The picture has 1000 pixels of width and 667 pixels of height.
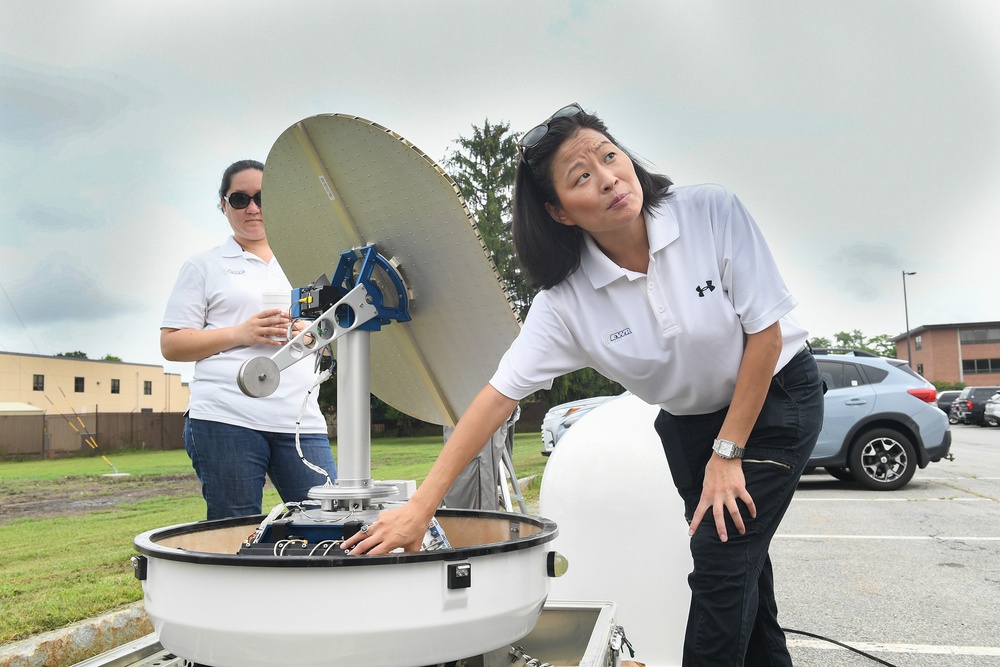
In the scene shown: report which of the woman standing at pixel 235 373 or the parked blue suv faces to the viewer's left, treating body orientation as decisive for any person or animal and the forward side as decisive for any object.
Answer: the parked blue suv

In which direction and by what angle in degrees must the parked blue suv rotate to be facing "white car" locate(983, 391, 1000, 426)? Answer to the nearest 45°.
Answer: approximately 90° to its right

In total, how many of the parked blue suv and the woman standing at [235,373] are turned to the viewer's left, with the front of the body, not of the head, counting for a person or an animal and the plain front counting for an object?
1

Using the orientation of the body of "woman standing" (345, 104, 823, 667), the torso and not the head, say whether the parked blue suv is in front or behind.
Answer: behind

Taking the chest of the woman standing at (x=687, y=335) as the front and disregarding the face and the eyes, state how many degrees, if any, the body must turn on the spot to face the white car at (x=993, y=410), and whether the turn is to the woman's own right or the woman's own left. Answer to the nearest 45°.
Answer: approximately 180°

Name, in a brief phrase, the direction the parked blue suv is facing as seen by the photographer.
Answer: facing to the left of the viewer

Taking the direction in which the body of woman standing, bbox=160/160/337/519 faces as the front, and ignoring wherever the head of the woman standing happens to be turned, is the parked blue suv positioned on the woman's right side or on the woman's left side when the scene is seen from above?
on the woman's left side

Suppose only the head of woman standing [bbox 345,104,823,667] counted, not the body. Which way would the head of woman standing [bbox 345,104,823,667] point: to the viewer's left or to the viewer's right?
to the viewer's right

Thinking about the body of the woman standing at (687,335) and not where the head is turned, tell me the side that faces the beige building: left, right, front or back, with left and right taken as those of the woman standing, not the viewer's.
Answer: right

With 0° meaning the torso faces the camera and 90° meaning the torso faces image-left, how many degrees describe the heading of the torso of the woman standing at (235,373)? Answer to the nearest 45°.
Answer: approximately 315°

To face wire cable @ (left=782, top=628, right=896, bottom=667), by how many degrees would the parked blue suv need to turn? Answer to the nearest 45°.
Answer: approximately 90° to its left
